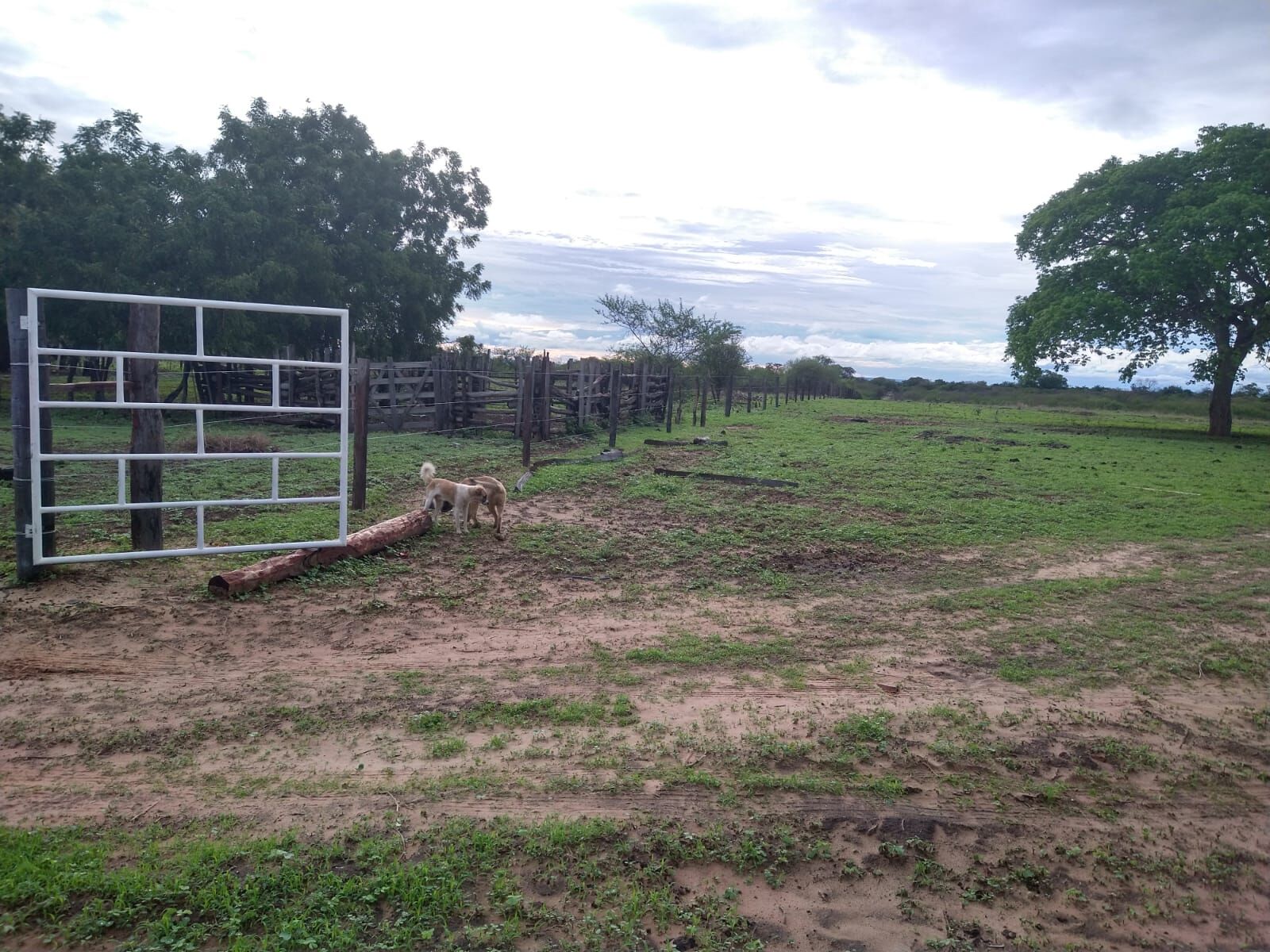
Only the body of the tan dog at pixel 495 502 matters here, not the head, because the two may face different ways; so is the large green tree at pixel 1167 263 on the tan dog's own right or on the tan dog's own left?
on the tan dog's own right

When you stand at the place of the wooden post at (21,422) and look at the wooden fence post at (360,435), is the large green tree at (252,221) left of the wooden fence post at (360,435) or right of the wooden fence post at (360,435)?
left

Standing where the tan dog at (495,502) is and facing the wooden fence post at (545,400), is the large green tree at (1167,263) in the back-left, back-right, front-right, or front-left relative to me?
front-right

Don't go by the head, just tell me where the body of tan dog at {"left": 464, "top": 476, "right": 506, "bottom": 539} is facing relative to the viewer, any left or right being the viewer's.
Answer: facing away from the viewer and to the left of the viewer

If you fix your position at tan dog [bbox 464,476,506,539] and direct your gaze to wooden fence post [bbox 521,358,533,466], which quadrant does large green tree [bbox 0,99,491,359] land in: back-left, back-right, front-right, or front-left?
front-left

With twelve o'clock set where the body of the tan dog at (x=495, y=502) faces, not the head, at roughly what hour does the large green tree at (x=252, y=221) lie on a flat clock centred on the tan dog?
The large green tree is roughly at 1 o'clock from the tan dog.

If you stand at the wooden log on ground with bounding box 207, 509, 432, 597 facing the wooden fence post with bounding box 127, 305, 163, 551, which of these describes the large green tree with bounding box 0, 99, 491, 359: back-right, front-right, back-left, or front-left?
front-right

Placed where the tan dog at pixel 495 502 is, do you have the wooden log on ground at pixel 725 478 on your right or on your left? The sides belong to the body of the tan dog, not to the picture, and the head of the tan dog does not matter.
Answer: on your right

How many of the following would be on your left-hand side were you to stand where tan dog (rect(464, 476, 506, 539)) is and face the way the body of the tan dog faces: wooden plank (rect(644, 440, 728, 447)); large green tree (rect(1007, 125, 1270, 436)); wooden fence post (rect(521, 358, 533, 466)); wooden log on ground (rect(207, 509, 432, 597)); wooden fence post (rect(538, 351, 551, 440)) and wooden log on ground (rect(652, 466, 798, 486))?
1

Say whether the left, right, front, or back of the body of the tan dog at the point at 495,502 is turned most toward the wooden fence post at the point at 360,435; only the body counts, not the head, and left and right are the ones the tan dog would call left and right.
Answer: front

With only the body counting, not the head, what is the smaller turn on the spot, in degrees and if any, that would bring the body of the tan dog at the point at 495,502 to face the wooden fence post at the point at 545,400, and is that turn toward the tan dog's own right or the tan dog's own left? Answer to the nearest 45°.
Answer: approximately 45° to the tan dog's own right
